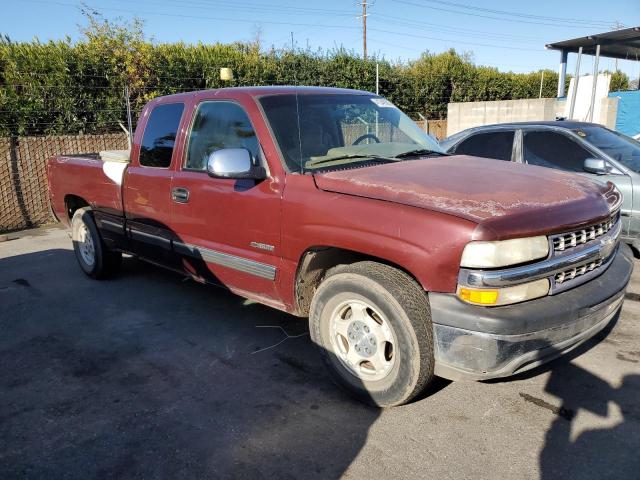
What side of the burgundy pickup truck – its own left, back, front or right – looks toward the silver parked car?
left

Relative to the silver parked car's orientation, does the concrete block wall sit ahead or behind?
behind

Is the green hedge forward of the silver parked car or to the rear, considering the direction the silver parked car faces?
to the rear

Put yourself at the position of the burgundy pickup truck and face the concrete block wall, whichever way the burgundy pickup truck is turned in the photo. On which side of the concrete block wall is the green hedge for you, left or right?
left

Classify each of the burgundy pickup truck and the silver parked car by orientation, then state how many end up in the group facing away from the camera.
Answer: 0

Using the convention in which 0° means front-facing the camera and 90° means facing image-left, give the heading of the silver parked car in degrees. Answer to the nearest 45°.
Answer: approximately 315°

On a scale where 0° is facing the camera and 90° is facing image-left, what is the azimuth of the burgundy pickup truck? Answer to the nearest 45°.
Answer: approximately 315°
